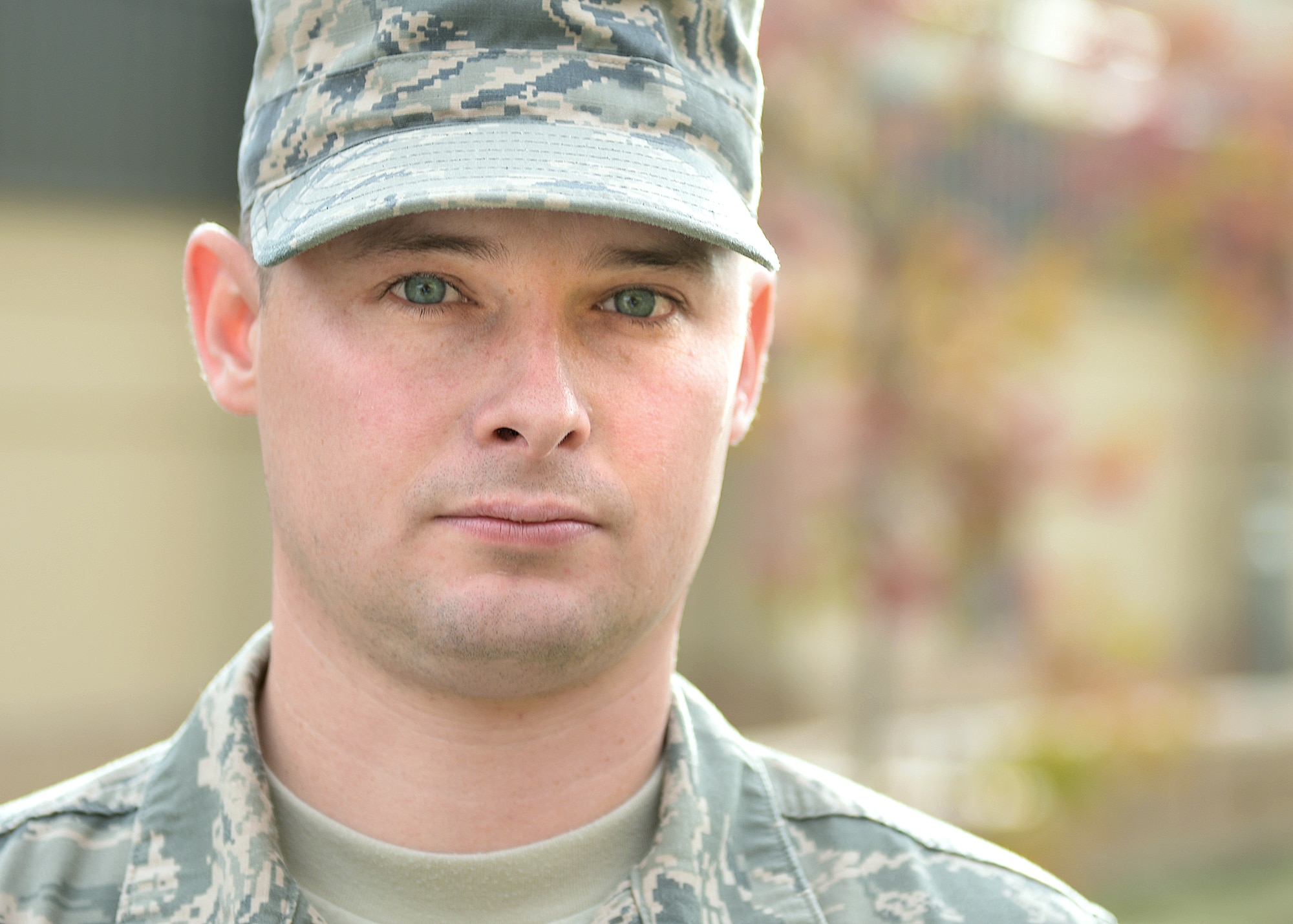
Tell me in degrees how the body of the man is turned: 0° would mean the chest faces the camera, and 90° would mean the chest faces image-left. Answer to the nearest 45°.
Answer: approximately 0°
